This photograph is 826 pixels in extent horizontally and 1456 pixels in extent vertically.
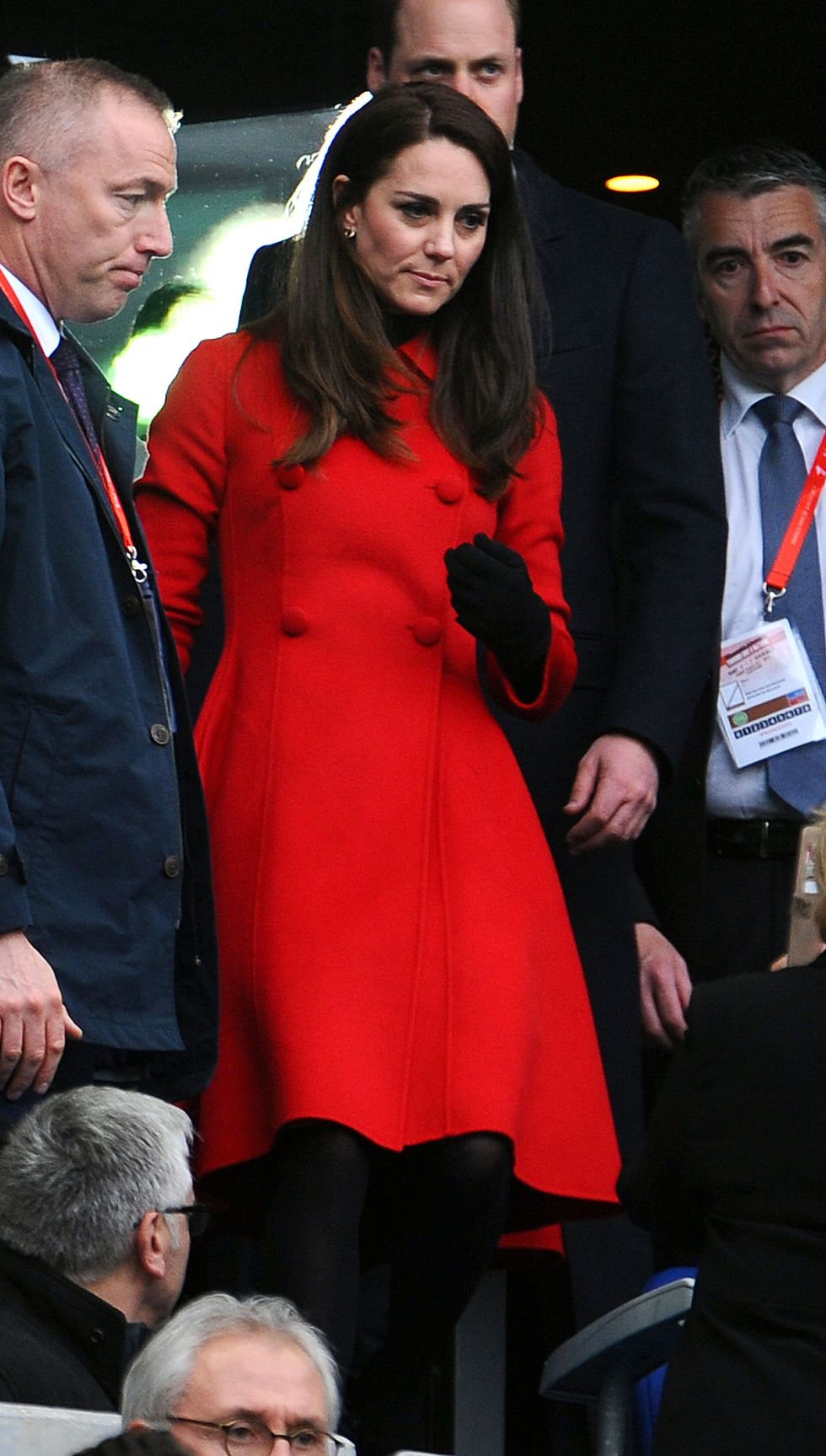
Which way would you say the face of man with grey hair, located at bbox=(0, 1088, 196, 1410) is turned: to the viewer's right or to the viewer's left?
to the viewer's right

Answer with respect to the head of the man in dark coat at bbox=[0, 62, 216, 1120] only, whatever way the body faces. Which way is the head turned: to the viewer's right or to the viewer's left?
to the viewer's right

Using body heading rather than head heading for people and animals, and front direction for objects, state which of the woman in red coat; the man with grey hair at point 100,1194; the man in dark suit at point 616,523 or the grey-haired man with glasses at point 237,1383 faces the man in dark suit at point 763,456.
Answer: the man with grey hair

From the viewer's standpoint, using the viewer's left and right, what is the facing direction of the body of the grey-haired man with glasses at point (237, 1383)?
facing the viewer and to the right of the viewer

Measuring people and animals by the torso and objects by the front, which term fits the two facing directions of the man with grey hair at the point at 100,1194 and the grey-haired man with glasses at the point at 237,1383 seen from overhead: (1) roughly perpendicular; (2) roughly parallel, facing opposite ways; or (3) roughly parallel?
roughly perpendicular

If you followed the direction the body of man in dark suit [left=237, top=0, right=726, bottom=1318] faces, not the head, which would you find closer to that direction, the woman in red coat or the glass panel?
the woman in red coat

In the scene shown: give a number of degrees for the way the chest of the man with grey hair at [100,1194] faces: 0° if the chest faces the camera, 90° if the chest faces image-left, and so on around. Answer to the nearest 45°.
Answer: approximately 225°

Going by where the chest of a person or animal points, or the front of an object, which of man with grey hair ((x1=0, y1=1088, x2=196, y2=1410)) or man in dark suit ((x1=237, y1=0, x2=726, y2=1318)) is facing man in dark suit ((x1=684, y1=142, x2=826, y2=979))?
the man with grey hair

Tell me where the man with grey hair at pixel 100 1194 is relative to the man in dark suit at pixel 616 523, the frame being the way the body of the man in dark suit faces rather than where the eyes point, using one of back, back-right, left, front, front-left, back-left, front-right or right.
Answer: front-right
